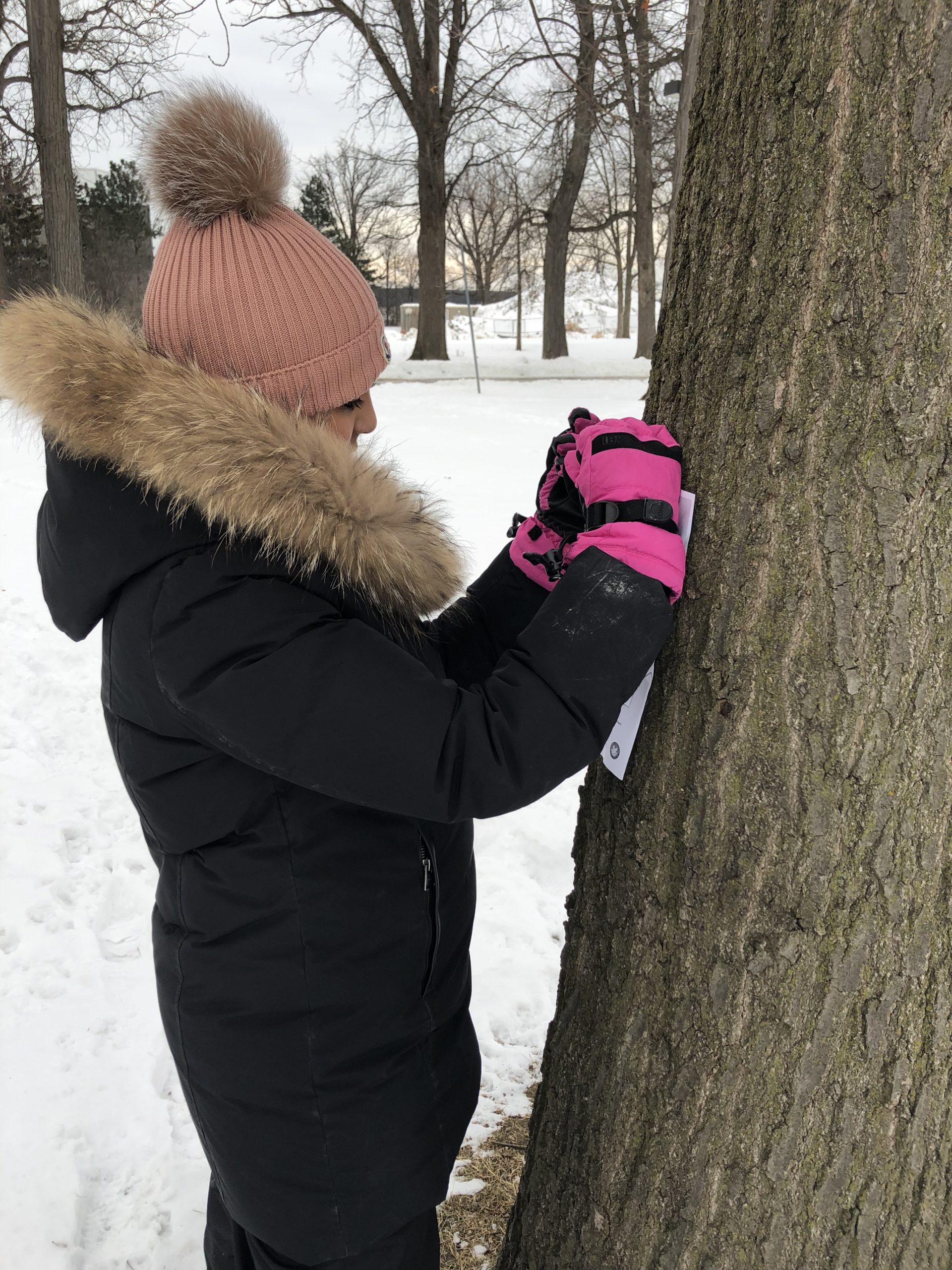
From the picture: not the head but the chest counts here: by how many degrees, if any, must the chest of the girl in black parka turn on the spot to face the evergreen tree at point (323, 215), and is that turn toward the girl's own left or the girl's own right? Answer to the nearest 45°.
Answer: approximately 90° to the girl's own left

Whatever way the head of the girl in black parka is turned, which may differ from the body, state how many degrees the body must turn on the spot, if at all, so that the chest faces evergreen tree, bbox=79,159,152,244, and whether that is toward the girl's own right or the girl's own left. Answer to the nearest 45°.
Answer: approximately 90° to the girl's own left

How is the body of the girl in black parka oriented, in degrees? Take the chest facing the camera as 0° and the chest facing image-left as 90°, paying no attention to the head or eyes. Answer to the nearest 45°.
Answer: approximately 270°

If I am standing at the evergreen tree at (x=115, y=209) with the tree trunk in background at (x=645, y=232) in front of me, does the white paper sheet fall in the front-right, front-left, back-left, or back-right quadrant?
front-right

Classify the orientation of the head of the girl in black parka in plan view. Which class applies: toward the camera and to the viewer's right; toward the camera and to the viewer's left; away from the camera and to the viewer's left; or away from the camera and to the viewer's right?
away from the camera and to the viewer's right
